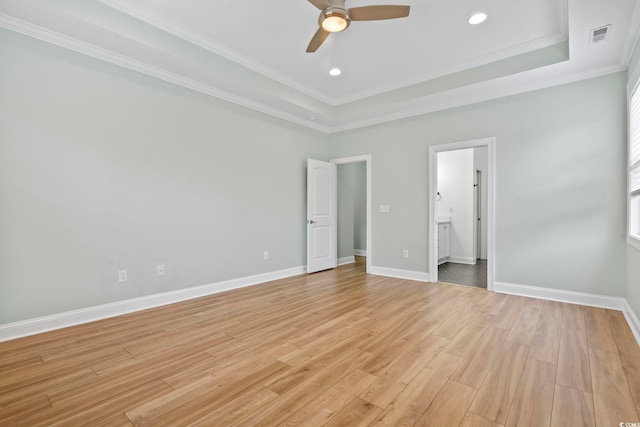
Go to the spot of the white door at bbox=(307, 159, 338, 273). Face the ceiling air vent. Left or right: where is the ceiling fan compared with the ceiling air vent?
right

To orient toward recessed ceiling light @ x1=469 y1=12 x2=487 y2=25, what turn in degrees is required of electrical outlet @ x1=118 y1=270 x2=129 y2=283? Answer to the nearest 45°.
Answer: approximately 45° to its left

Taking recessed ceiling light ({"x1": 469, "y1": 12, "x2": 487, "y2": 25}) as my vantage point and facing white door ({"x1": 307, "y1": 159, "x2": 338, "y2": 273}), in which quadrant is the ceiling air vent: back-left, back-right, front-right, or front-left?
back-right

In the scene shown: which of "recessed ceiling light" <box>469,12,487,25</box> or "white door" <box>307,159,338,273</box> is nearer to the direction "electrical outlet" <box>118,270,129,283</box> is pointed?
the recessed ceiling light

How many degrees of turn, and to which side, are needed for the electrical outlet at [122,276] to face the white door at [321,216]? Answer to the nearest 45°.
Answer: approximately 90° to its left

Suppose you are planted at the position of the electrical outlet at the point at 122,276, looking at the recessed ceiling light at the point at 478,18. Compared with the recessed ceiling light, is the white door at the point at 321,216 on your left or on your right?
left

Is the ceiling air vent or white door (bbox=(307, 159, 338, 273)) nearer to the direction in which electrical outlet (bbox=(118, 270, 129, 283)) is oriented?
the ceiling air vent

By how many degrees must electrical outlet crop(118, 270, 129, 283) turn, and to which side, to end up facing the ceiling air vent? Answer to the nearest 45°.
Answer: approximately 45° to its left

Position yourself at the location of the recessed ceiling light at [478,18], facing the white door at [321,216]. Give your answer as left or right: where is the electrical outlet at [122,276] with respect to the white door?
left

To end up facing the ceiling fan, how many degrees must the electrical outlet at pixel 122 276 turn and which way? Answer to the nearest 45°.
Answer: approximately 45° to its left
